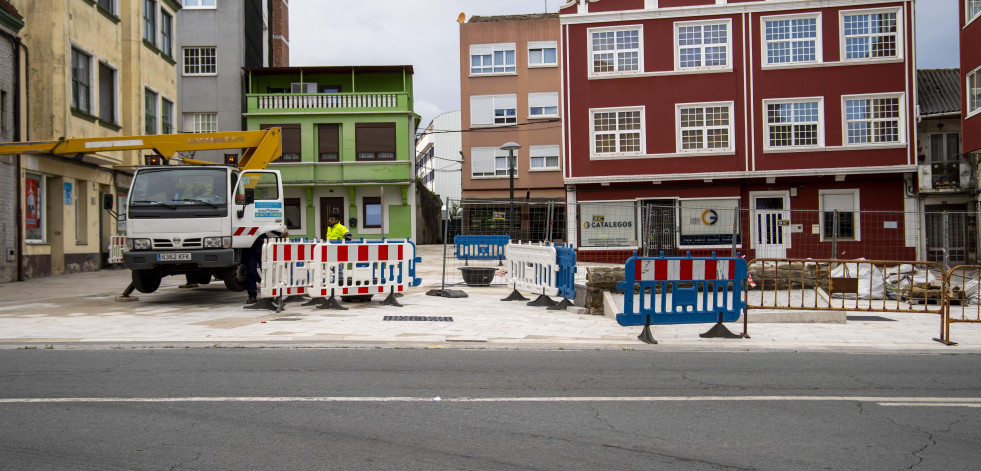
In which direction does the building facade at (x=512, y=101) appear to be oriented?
toward the camera

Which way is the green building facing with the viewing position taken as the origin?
facing the viewer

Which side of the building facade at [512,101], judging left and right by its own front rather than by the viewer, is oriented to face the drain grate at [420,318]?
front

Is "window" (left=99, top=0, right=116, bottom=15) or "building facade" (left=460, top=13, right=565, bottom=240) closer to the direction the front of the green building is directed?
the window

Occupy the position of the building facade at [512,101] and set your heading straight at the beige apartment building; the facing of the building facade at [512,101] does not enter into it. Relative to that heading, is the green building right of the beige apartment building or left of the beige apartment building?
right

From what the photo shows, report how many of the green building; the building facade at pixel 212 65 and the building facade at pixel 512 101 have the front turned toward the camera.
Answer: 3

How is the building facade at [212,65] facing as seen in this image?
toward the camera

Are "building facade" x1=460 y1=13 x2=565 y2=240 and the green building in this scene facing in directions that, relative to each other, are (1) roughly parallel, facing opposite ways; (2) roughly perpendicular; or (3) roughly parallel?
roughly parallel

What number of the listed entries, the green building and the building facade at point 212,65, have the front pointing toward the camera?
2

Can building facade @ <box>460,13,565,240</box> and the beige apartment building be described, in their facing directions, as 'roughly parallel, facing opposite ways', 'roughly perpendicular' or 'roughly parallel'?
roughly perpendicular

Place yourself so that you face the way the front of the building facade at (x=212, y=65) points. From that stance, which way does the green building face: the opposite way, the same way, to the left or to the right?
the same way

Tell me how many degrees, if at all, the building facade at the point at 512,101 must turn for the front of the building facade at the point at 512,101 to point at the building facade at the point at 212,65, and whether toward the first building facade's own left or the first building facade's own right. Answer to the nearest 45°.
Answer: approximately 90° to the first building facade's own right

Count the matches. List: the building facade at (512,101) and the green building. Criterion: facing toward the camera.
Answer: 2
